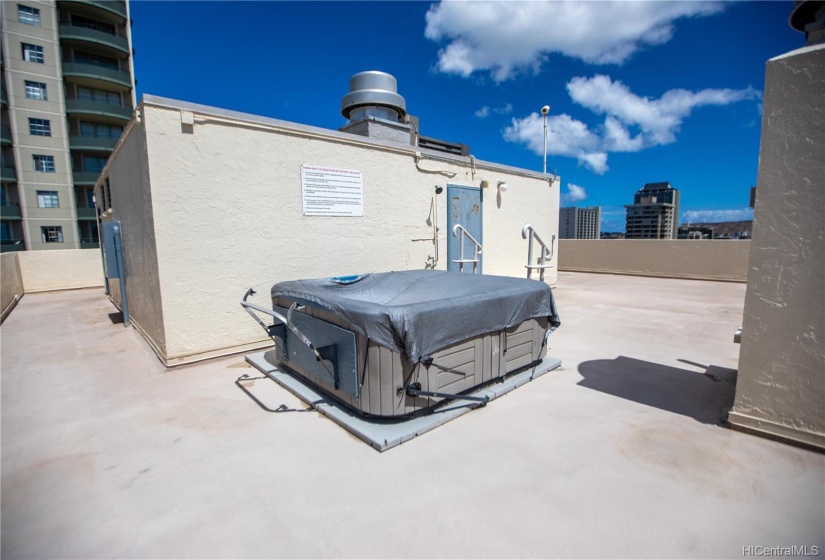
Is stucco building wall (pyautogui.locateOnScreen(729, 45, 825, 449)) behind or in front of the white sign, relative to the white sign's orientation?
in front

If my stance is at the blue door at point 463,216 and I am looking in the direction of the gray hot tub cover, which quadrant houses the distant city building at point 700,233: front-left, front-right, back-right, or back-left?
back-left

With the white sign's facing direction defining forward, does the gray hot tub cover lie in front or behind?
in front

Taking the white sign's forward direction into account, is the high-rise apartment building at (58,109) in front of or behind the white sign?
behind

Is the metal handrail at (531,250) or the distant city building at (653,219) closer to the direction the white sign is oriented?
the metal handrail

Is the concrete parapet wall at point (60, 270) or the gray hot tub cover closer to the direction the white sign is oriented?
the gray hot tub cover

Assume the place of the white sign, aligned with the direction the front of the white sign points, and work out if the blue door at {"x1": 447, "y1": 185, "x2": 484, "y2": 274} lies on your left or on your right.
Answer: on your left

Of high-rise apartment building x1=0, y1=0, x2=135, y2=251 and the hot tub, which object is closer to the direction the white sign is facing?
the hot tub

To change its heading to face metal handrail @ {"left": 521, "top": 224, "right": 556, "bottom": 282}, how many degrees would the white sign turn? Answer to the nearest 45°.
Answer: approximately 45° to its left

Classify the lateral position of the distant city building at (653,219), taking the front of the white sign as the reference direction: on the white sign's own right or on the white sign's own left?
on the white sign's own left

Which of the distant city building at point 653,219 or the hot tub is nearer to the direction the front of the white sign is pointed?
the hot tub

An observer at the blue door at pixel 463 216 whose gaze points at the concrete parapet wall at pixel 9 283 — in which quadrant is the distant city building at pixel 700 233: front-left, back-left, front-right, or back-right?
back-right

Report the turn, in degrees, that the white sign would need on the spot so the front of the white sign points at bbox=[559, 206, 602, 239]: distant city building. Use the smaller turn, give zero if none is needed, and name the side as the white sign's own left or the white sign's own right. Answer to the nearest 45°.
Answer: approximately 90° to the white sign's own left

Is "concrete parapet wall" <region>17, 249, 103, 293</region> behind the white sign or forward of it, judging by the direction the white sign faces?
behind

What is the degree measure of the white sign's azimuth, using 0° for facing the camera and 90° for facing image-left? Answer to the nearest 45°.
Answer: approximately 315°
